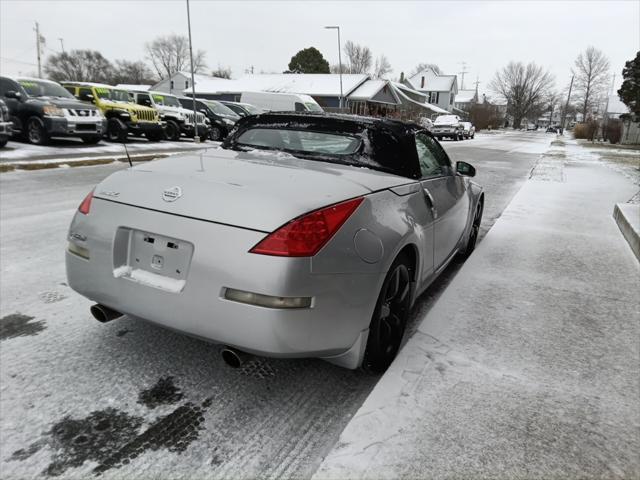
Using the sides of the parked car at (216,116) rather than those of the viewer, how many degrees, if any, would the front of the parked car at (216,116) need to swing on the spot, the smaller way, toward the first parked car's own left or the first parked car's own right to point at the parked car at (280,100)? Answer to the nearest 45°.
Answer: approximately 135° to the first parked car's own left

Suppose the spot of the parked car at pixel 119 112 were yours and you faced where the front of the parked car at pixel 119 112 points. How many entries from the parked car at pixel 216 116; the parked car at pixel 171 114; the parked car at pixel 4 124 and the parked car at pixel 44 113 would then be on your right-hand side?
2

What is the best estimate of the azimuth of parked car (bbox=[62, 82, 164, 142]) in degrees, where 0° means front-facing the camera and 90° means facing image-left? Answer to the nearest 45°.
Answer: approximately 315°

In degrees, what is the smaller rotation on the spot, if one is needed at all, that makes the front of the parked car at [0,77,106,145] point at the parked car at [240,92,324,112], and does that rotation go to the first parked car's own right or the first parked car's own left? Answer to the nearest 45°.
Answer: approximately 90° to the first parked car's own left

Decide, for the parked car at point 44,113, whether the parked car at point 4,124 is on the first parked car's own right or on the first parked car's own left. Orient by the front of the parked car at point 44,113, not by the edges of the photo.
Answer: on the first parked car's own right

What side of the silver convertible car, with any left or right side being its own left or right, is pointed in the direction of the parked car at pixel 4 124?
left

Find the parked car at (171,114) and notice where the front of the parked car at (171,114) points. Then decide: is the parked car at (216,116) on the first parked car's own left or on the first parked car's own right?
on the first parked car's own left

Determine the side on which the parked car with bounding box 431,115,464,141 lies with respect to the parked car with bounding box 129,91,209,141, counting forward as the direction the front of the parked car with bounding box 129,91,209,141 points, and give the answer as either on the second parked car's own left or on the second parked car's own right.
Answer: on the second parked car's own left

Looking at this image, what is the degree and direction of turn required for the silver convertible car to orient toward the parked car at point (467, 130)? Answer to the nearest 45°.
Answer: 0° — it already faces it

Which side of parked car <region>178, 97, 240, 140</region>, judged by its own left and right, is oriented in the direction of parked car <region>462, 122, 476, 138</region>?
left

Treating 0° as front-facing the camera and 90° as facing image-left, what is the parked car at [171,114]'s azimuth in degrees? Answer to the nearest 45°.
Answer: approximately 315°
